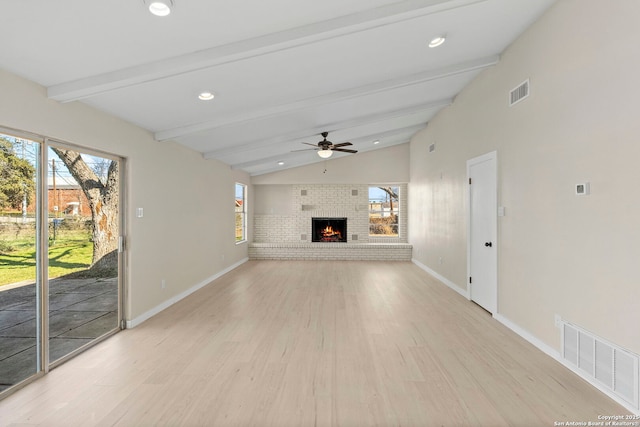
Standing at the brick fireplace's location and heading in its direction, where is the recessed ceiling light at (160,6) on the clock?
The recessed ceiling light is roughly at 12 o'clock from the brick fireplace.

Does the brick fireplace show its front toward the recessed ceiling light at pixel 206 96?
yes

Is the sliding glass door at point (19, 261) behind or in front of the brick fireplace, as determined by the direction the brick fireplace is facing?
in front

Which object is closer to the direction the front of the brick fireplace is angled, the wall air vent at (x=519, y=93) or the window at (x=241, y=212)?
the wall air vent

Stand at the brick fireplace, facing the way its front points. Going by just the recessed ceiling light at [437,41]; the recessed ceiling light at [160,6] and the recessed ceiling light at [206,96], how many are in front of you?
3

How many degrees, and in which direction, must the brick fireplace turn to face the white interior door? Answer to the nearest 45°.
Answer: approximately 45° to its left

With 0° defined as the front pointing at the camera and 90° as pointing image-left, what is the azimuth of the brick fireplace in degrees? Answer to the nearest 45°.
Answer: approximately 0°

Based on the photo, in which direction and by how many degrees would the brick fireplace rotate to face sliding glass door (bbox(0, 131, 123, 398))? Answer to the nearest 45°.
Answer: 0° — it already faces it
